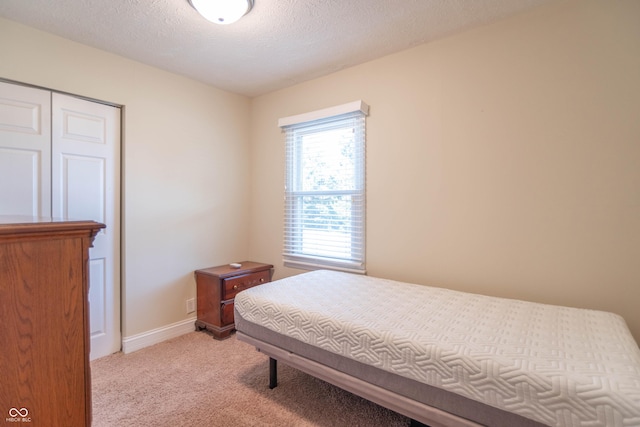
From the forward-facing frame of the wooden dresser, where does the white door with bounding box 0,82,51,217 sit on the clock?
The white door is roughly at 9 o'clock from the wooden dresser.

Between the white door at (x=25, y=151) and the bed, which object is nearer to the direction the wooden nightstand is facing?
the bed

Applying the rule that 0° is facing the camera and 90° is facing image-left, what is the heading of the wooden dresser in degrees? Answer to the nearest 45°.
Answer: approximately 270°

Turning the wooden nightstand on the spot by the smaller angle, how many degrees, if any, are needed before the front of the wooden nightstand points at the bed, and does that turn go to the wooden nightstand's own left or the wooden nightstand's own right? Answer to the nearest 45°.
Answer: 0° — it already faces it

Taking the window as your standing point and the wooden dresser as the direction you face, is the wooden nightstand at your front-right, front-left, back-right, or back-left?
front-right

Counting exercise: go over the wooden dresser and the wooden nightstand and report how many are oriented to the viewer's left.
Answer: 0

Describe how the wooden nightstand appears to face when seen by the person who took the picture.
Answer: facing the viewer and to the right of the viewer

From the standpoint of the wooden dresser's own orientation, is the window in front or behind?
in front

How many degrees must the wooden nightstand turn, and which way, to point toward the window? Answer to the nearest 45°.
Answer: approximately 45° to its left
